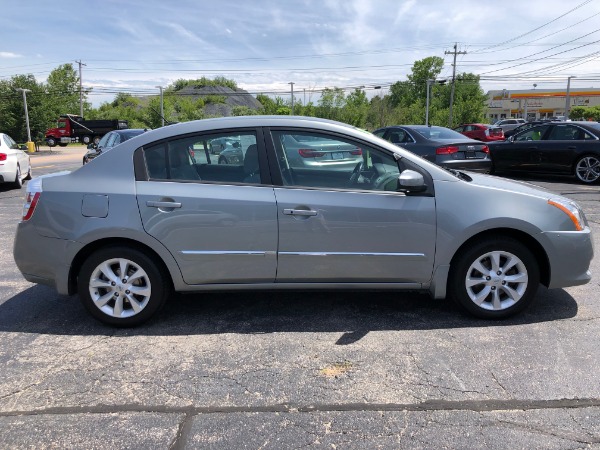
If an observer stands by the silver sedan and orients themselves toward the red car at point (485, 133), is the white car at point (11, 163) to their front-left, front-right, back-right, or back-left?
front-left

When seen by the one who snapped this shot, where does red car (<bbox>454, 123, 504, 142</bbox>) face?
facing away from the viewer and to the left of the viewer

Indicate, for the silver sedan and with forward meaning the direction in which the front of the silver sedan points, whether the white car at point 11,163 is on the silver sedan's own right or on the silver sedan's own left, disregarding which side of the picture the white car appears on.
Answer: on the silver sedan's own left

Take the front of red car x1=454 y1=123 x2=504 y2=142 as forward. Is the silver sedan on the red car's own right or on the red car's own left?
on the red car's own left

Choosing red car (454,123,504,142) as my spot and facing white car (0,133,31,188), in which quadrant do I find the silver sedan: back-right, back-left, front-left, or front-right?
front-left

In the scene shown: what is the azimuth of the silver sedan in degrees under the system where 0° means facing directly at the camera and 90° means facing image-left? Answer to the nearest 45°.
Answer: approximately 270°

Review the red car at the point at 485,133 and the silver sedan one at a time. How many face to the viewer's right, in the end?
1

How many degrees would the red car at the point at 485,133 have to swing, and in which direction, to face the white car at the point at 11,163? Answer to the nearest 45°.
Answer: approximately 90° to its left

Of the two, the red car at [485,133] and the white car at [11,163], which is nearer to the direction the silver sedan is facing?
the red car

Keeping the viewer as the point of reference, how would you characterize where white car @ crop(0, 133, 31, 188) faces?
facing away from the viewer and to the right of the viewer

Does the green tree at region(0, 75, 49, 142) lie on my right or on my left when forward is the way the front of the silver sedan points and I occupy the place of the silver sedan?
on my left

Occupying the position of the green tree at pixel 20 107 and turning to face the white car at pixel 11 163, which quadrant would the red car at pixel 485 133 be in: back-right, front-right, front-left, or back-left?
front-left
